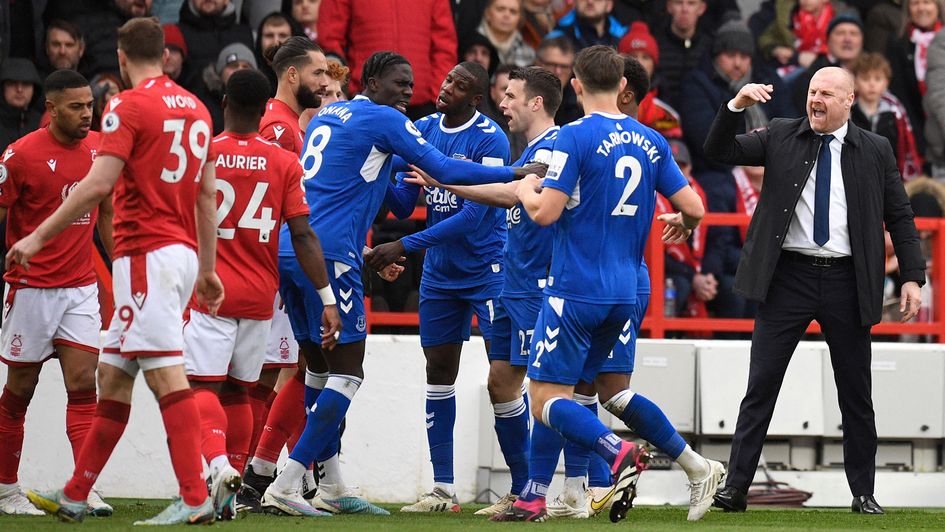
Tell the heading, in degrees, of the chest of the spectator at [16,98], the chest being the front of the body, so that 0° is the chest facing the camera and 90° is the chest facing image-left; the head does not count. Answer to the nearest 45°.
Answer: approximately 0°

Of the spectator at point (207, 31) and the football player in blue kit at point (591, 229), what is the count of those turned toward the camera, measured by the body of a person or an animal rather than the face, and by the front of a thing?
1

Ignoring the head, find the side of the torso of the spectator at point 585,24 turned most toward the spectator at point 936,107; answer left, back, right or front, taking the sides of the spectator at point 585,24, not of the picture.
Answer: left

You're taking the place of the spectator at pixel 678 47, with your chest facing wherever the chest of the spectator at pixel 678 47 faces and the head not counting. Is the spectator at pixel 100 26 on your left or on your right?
on your right

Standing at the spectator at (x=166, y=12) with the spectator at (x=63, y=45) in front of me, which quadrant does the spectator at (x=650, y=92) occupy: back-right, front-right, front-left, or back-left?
back-left

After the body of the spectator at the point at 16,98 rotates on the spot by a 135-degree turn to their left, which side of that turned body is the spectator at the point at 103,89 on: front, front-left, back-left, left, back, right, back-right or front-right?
front-right
